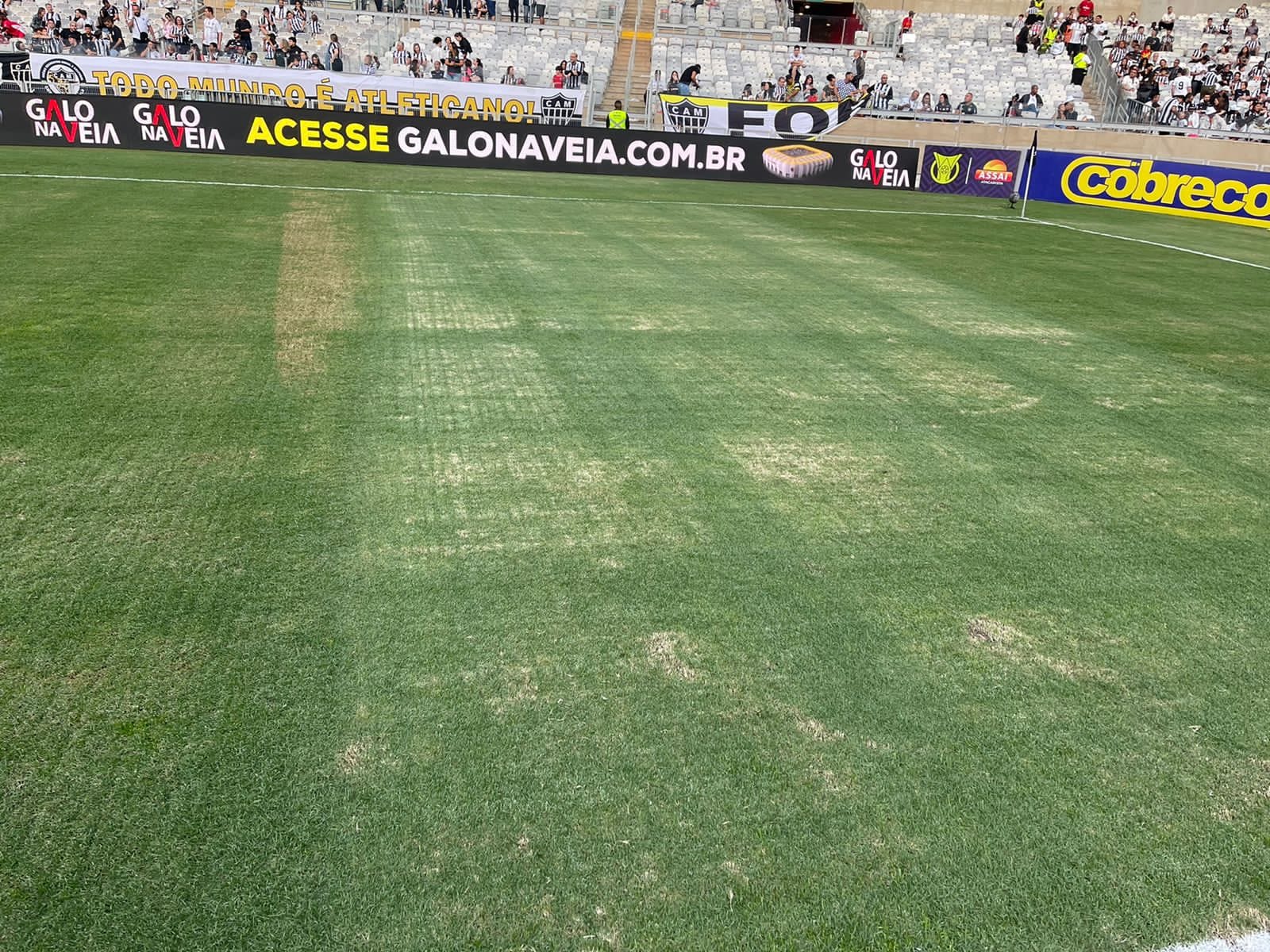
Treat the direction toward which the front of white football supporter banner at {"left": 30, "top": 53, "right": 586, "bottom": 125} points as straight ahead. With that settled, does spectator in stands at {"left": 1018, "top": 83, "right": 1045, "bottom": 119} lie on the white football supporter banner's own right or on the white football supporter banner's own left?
on the white football supporter banner's own left

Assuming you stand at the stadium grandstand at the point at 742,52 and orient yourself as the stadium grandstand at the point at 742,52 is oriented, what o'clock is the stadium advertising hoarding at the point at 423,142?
The stadium advertising hoarding is roughly at 1 o'clock from the stadium grandstand.

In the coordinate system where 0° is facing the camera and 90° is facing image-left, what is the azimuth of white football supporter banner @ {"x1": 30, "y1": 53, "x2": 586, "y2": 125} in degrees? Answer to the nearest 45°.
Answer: approximately 0°

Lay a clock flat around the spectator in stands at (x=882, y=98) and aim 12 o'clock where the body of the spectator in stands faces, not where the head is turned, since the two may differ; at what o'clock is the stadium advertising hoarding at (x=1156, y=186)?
The stadium advertising hoarding is roughly at 11 o'clock from the spectator in stands.

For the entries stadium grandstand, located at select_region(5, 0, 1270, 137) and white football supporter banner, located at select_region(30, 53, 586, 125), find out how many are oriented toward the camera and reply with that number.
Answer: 2

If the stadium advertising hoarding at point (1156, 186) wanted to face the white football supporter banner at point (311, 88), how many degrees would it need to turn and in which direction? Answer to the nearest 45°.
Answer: approximately 45° to its right
